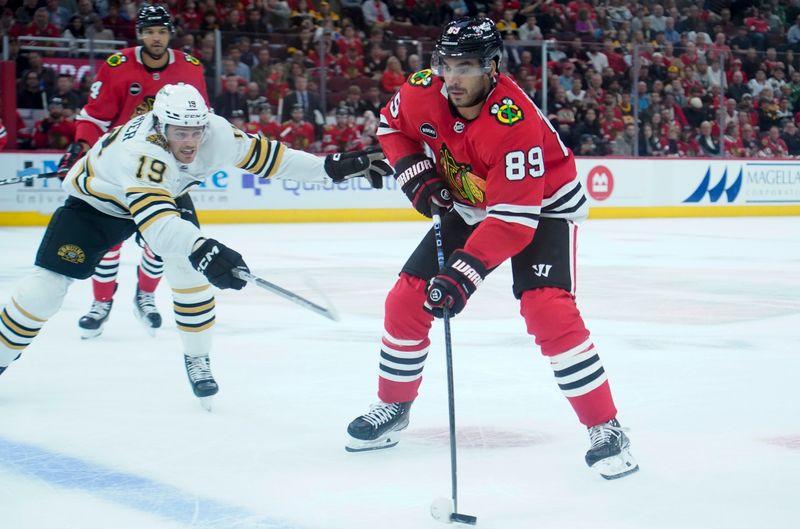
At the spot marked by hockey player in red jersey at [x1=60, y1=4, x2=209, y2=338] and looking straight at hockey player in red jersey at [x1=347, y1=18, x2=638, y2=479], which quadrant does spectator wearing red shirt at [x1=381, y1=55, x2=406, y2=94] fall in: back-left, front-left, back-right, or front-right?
back-left

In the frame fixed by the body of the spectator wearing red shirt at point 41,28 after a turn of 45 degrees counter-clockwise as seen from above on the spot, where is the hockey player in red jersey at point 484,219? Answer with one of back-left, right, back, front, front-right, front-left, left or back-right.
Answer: front-right

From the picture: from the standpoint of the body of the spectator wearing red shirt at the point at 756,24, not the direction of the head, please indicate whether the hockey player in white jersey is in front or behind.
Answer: in front

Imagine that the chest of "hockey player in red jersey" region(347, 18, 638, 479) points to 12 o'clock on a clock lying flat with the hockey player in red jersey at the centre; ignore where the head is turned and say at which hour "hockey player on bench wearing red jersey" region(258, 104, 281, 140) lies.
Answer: The hockey player on bench wearing red jersey is roughly at 4 o'clock from the hockey player in red jersey.

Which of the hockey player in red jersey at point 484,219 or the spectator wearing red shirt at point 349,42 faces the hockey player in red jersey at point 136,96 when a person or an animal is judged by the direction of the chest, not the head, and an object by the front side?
the spectator wearing red shirt

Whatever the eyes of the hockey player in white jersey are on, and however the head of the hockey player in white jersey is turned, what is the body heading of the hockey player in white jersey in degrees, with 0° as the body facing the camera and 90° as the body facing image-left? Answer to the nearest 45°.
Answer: approximately 315°

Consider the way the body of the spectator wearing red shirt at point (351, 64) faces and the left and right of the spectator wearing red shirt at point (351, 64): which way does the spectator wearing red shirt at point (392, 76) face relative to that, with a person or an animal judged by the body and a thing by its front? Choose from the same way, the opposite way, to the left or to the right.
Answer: the same way

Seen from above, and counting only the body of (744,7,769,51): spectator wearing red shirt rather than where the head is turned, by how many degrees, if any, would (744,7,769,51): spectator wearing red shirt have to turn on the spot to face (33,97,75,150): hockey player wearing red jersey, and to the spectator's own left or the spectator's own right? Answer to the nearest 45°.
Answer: approximately 45° to the spectator's own right

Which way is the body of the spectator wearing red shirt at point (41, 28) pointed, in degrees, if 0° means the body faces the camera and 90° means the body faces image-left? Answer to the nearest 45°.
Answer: approximately 0°

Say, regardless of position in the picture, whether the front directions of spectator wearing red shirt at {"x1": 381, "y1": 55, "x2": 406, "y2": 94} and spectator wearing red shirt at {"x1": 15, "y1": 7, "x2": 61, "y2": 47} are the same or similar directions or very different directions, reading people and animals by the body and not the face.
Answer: same or similar directions

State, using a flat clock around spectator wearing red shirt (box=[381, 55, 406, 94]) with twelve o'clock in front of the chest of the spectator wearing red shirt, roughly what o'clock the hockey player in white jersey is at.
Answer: The hockey player in white jersey is roughly at 12 o'clock from the spectator wearing red shirt.

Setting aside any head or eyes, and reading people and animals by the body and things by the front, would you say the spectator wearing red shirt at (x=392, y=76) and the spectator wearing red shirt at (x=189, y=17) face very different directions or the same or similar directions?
same or similar directions

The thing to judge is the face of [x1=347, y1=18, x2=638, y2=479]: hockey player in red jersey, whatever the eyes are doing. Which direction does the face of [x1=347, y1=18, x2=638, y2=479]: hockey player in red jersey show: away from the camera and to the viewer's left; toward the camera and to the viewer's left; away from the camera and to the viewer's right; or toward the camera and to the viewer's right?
toward the camera and to the viewer's left

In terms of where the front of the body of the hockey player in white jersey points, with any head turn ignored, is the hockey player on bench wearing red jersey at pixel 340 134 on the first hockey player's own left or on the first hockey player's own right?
on the first hockey player's own left

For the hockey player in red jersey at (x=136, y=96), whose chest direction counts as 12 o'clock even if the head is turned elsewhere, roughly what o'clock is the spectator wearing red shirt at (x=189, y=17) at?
The spectator wearing red shirt is roughly at 6 o'clock from the hockey player in red jersey.

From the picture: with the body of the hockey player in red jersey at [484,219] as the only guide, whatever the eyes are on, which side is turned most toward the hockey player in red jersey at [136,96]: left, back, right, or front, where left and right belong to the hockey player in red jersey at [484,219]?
right

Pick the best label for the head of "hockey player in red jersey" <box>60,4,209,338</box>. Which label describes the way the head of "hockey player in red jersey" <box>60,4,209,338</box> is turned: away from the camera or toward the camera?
toward the camera

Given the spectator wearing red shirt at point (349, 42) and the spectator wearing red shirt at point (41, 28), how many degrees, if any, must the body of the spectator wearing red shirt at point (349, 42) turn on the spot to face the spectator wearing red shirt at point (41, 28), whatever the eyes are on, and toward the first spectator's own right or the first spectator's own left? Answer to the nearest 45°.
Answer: approximately 45° to the first spectator's own right

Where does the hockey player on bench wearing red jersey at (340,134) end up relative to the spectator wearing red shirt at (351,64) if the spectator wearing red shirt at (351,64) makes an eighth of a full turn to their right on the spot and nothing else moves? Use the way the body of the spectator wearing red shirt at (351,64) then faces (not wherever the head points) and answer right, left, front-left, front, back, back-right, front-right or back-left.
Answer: front-left

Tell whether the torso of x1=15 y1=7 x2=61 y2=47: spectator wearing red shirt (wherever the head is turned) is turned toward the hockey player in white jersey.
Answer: yes

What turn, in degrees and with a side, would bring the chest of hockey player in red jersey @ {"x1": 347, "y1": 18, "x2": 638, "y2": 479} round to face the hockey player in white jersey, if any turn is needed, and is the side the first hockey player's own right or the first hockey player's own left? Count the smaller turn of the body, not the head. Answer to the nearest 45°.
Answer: approximately 90° to the first hockey player's own right

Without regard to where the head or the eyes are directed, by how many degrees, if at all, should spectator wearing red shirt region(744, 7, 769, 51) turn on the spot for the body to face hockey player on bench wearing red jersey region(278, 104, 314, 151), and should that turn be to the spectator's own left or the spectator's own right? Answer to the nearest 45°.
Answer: approximately 45° to the spectator's own right
